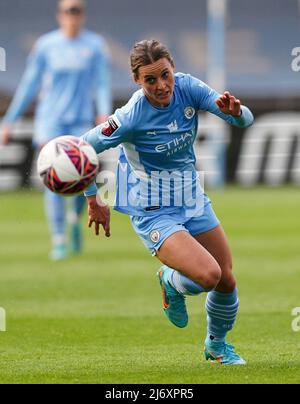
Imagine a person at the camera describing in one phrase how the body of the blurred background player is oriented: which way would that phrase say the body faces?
toward the camera

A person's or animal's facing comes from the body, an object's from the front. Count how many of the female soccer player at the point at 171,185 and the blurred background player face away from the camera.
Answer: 0

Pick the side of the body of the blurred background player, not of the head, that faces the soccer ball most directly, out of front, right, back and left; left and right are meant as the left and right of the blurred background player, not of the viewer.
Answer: front

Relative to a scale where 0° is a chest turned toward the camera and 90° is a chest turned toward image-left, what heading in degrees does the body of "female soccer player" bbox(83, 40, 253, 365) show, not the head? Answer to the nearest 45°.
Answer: approximately 315°

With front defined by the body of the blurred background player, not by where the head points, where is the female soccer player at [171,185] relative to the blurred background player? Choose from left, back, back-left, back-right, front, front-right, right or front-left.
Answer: front

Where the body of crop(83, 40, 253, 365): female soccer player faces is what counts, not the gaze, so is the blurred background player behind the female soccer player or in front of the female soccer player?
behind

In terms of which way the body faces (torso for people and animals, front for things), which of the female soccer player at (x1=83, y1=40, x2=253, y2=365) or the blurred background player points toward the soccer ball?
the blurred background player
